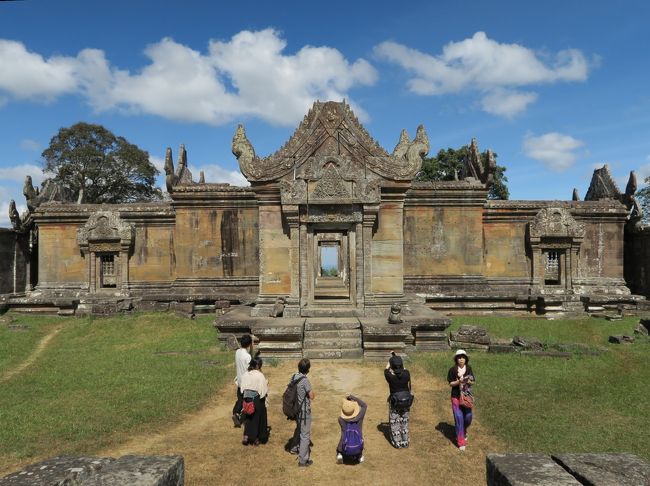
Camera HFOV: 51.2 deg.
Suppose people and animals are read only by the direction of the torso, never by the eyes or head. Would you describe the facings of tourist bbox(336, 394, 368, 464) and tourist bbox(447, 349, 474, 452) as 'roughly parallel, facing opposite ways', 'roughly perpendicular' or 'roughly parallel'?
roughly parallel, facing opposite ways

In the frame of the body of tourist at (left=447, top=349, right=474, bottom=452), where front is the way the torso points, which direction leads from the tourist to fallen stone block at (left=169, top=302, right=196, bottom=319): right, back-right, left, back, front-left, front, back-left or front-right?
back-right

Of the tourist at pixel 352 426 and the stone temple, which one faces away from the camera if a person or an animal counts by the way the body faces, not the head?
the tourist

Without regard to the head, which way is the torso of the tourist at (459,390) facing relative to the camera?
toward the camera

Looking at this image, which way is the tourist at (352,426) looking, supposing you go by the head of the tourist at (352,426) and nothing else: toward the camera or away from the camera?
away from the camera

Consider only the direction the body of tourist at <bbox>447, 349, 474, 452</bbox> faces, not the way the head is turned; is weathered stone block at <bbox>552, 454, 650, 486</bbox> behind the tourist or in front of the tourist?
in front

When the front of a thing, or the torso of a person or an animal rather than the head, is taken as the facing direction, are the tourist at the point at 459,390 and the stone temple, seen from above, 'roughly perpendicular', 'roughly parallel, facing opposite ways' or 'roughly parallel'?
roughly parallel

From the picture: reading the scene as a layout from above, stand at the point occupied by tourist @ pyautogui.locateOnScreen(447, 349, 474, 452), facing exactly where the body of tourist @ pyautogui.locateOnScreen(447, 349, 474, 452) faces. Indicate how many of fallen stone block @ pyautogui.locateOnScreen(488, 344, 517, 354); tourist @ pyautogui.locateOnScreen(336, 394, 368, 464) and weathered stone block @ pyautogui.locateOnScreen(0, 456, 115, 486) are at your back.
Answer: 1

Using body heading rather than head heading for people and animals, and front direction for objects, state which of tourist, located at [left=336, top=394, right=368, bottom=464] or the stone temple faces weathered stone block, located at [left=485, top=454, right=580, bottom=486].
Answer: the stone temple

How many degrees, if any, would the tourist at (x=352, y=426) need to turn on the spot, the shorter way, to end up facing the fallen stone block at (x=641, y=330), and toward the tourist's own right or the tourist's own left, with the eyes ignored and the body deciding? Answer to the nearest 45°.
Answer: approximately 45° to the tourist's own right

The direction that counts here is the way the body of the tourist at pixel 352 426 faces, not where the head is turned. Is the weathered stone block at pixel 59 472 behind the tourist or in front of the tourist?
behind

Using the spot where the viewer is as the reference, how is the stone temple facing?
facing the viewer

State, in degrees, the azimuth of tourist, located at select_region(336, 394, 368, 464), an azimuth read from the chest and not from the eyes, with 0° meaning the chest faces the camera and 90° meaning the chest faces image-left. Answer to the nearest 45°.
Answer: approximately 180°

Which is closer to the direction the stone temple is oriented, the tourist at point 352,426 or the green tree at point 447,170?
the tourist

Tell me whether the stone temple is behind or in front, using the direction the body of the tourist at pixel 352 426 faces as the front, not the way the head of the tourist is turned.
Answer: in front
